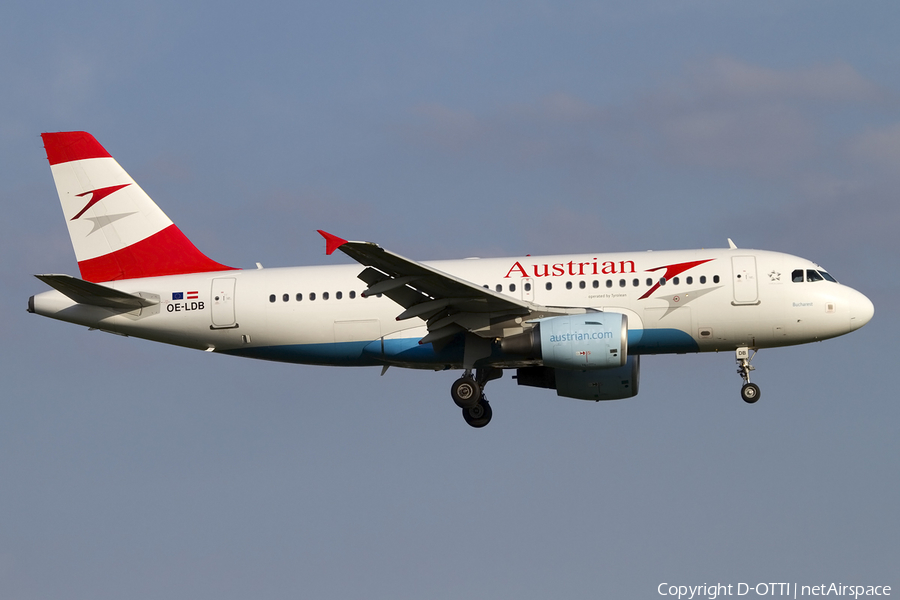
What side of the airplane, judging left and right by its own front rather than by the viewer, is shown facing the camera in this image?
right
